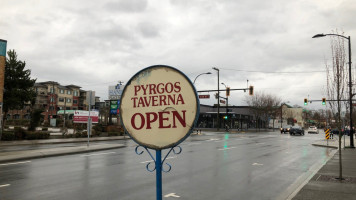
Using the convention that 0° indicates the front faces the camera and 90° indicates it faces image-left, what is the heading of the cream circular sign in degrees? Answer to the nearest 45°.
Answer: approximately 0°

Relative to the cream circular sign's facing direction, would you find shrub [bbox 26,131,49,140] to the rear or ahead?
to the rear
